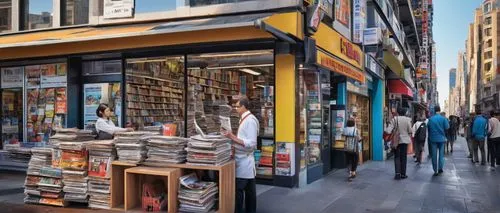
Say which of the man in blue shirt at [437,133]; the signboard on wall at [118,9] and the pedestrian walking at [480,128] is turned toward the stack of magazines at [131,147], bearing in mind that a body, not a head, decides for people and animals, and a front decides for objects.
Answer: the signboard on wall

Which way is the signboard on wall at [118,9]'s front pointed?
toward the camera

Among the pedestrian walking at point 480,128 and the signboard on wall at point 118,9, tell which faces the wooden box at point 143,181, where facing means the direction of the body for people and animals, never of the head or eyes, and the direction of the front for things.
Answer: the signboard on wall

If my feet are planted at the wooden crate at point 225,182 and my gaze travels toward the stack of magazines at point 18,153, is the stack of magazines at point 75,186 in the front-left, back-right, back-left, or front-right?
front-left

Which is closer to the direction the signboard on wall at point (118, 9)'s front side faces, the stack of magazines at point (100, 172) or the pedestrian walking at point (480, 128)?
the stack of magazines

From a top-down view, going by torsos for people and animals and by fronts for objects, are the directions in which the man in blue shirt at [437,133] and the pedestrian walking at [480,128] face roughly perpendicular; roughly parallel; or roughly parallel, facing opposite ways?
roughly parallel

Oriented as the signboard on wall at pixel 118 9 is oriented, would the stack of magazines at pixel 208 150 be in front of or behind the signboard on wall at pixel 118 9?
in front
